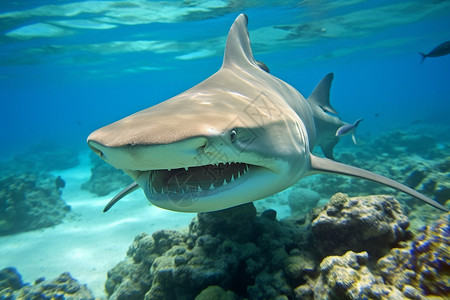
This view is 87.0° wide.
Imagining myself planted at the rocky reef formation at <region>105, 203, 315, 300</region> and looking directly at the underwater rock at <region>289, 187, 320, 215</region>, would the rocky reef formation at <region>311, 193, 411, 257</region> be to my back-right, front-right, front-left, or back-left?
front-right

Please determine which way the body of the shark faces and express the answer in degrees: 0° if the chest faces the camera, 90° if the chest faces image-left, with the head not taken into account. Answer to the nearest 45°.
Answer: approximately 45°

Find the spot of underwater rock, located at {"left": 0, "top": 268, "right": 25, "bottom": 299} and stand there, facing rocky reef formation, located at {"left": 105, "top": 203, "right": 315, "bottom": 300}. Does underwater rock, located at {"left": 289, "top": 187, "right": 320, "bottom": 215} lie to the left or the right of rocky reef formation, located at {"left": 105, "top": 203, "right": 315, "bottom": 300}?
left

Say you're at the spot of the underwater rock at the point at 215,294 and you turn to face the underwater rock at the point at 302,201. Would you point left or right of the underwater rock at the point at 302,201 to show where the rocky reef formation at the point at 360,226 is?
right

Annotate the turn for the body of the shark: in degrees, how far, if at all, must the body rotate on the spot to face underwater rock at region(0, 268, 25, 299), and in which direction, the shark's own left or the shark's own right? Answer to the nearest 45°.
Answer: approximately 45° to the shark's own right

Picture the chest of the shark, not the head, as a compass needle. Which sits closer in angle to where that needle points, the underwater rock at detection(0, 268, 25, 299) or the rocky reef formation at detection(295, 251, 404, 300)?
the underwater rock

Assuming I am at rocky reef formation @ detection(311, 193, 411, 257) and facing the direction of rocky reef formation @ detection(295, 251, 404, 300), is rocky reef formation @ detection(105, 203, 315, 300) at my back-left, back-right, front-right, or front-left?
front-right

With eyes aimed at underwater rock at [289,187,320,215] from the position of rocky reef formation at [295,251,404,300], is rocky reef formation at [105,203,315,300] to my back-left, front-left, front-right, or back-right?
front-left

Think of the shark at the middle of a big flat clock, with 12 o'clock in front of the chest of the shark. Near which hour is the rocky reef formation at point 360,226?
The rocky reef formation is roughly at 7 o'clock from the shark.
